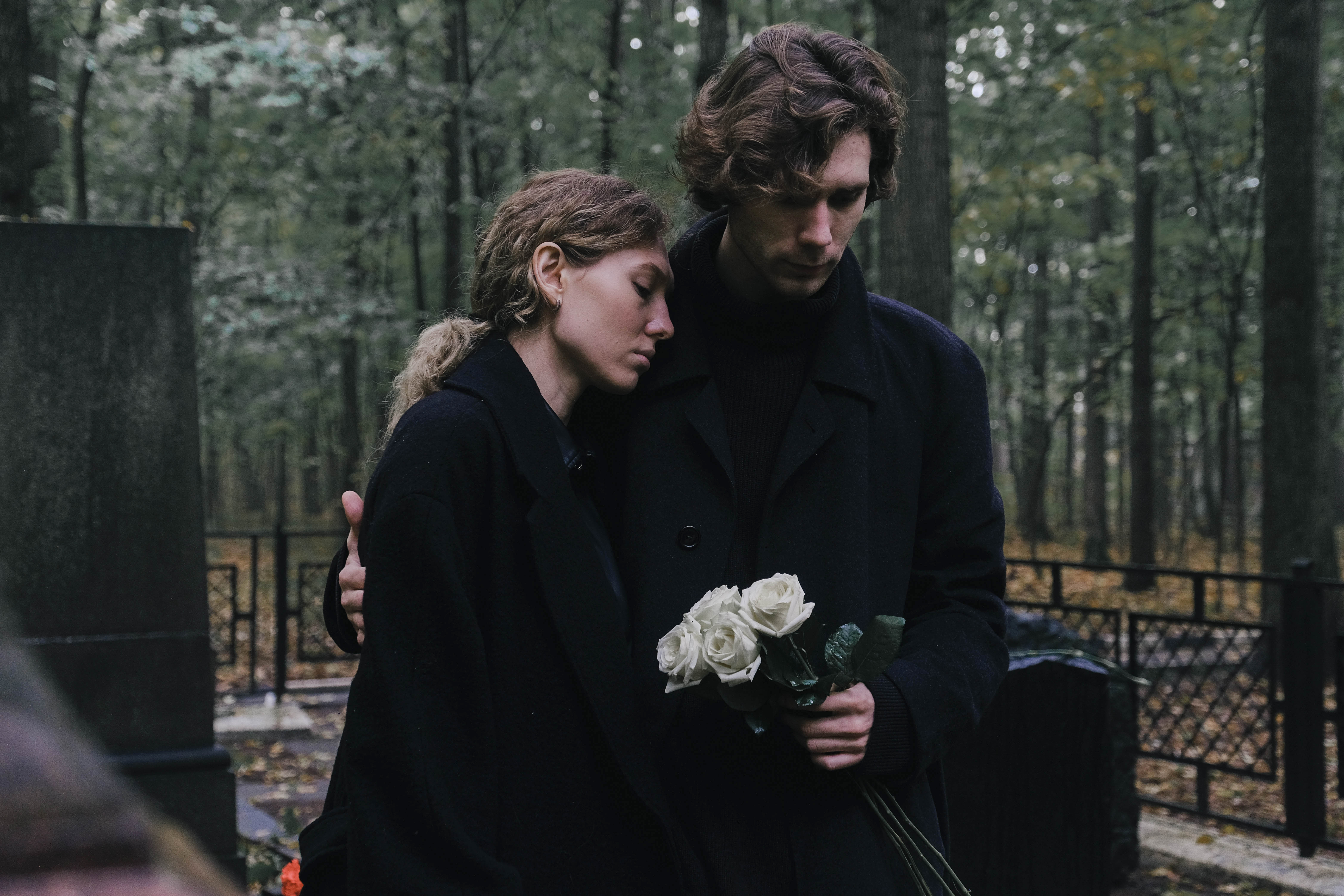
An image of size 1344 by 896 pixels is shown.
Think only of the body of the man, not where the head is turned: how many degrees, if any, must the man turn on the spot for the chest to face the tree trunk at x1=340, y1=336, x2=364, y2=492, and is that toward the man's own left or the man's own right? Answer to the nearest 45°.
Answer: approximately 180°

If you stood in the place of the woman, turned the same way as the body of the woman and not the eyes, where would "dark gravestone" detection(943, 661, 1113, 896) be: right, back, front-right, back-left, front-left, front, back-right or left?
front-left

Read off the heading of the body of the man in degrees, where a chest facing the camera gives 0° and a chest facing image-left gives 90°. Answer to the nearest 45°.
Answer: approximately 0°

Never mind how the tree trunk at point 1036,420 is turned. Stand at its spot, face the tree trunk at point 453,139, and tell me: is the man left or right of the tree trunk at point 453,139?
left

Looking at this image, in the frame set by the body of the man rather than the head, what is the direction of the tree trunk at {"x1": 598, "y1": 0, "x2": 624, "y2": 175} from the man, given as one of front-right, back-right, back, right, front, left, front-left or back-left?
back

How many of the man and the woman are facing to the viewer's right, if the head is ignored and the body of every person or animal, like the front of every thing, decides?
1

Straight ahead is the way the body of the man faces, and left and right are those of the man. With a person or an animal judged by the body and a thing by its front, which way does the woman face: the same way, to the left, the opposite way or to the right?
to the left

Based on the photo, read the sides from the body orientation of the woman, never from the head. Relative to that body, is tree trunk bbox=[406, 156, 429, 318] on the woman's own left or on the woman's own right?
on the woman's own left

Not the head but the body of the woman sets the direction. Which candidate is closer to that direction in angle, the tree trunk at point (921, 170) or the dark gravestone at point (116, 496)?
the tree trunk

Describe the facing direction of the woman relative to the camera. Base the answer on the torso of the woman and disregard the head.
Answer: to the viewer's right

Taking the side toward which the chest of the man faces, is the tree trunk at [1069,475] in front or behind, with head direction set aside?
behind
